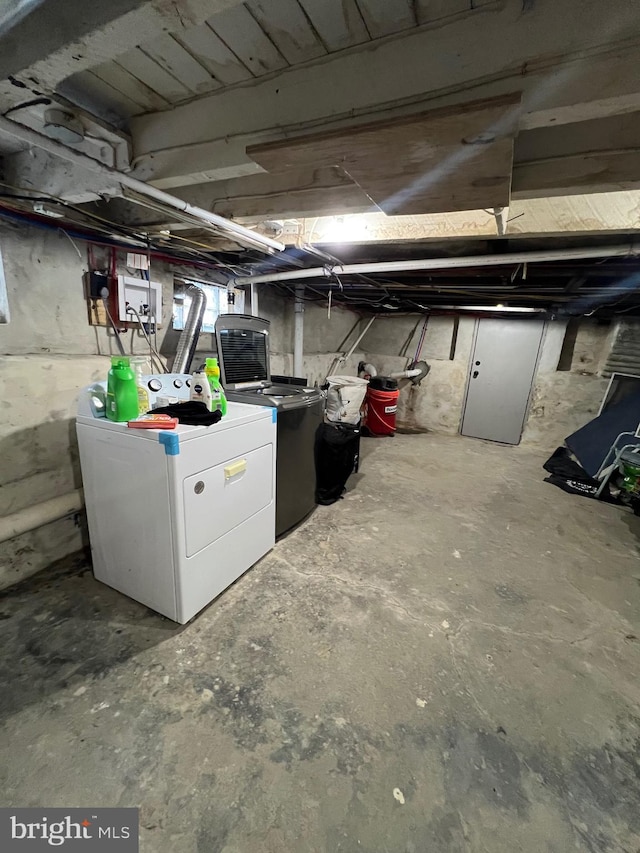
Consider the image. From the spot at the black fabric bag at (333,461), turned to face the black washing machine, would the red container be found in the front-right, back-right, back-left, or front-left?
back-right

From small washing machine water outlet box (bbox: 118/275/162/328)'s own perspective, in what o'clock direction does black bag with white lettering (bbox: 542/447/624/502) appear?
The black bag with white lettering is roughly at 11 o'clock from the small washing machine water outlet box.

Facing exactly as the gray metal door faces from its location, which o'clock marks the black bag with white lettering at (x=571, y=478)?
The black bag with white lettering is roughly at 11 o'clock from the gray metal door.

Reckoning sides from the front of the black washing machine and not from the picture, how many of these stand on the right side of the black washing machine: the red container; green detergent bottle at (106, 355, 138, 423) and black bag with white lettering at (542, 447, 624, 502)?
1

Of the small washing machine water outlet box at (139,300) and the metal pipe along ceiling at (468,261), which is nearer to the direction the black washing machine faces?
the metal pipe along ceiling

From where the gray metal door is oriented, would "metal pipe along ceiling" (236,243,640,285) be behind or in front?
in front

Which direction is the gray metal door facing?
toward the camera

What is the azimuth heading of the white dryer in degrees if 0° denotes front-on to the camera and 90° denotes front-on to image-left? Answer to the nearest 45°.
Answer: approximately 315°

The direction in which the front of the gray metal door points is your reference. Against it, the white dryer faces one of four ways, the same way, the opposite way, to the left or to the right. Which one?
to the left

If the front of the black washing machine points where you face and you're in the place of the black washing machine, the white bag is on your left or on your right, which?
on your left

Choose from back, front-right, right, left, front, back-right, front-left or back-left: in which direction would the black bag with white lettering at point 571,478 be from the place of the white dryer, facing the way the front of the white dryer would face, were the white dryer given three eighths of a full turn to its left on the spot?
right

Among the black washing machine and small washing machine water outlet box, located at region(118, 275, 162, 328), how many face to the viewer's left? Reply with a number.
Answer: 0
